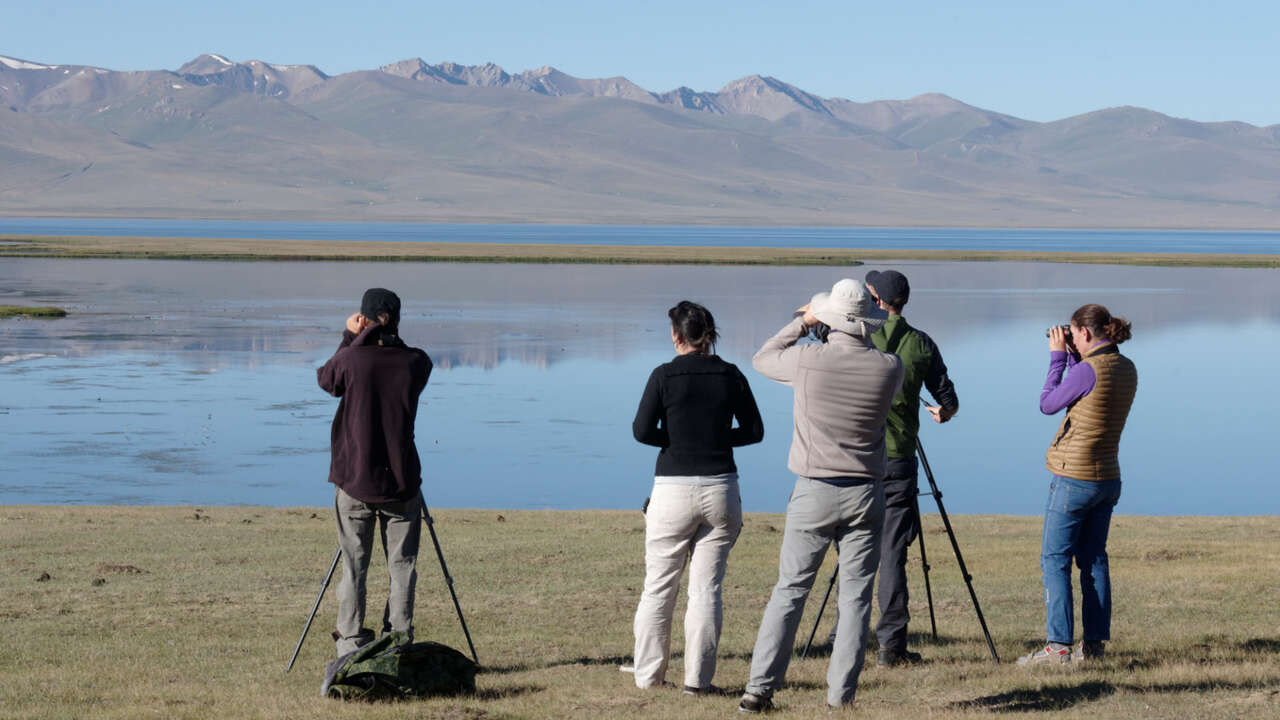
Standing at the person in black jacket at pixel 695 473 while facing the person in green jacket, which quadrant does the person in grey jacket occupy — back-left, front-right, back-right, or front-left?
front-right

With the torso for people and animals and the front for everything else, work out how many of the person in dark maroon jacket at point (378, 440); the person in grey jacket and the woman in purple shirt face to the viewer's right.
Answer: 0

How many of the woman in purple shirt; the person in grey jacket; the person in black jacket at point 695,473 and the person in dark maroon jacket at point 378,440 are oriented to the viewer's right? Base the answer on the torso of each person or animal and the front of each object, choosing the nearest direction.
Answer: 0

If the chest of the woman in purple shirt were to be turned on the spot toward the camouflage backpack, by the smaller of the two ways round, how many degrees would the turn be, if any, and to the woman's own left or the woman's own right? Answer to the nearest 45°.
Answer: approximately 90° to the woman's own left

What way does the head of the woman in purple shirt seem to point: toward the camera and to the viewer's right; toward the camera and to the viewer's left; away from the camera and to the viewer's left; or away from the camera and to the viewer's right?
away from the camera and to the viewer's left

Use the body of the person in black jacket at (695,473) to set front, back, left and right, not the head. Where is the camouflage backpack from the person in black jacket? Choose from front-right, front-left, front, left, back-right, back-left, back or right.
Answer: left

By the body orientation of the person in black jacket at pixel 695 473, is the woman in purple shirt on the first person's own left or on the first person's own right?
on the first person's own right

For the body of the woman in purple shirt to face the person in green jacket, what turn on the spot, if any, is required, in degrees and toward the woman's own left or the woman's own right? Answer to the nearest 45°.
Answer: approximately 45° to the woman's own left

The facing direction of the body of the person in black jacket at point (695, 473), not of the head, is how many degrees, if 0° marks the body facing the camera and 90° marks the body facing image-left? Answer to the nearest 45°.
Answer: approximately 180°

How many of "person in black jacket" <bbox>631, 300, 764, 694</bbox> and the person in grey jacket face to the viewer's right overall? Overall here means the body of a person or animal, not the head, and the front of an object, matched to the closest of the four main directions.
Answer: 0

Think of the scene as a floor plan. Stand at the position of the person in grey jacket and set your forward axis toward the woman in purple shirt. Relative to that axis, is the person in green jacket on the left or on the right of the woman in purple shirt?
left

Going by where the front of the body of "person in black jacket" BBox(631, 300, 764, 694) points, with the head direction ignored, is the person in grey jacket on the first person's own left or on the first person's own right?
on the first person's own right

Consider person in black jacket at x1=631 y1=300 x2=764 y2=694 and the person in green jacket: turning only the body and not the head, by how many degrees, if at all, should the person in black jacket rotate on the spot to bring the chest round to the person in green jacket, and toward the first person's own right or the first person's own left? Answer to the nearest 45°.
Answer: approximately 45° to the first person's own right

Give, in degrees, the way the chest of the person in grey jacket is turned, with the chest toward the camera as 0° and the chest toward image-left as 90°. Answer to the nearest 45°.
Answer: approximately 135°

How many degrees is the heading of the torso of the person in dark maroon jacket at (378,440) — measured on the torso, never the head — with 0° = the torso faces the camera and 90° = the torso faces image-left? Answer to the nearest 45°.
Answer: approximately 135°

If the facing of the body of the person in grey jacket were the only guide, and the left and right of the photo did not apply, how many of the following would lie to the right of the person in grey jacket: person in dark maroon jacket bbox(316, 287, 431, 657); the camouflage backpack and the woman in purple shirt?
1

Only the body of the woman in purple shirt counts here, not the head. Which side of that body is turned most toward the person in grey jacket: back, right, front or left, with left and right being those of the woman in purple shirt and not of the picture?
left

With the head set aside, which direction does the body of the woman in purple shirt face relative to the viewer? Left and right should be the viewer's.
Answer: facing away from the viewer and to the left of the viewer
